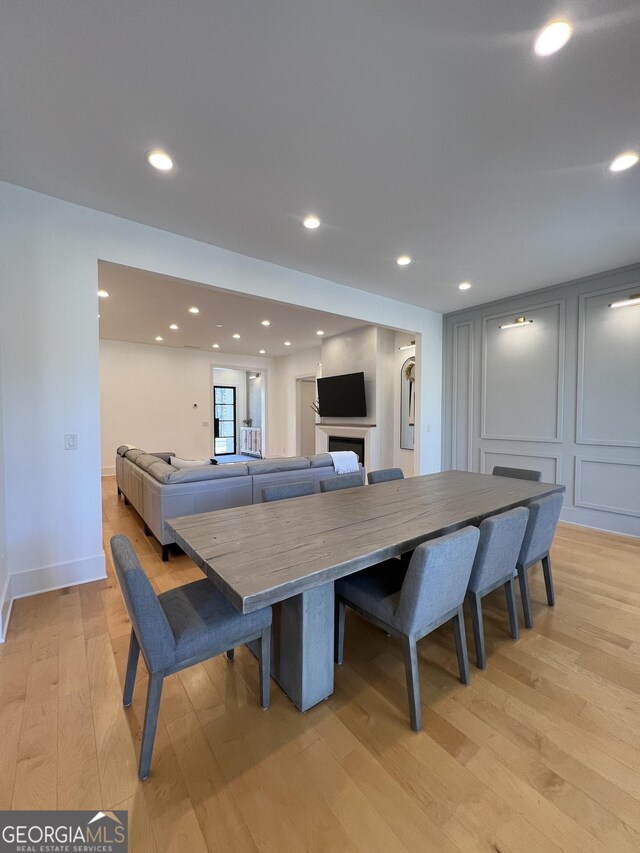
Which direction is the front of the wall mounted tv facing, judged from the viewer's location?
facing the viewer and to the left of the viewer

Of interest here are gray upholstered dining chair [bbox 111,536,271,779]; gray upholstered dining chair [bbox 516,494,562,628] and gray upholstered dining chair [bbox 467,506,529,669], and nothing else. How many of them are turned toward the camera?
0

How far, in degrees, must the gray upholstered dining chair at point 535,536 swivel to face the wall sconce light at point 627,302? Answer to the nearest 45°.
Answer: approximately 45° to its right

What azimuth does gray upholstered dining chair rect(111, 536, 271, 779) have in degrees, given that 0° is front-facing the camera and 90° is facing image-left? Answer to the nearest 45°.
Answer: approximately 225°

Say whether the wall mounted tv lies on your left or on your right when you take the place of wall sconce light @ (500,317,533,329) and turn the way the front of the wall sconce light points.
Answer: on your right

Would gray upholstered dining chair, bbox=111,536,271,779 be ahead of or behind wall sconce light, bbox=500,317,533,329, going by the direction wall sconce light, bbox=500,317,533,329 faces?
ahead

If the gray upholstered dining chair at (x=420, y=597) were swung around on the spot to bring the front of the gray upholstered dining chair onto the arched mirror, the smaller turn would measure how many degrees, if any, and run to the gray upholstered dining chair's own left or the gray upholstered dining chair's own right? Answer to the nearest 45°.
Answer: approximately 45° to the gray upholstered dining chair's own right

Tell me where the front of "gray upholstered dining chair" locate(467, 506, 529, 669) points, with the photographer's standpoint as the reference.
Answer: facing away from the viewer and to the left of the viewer

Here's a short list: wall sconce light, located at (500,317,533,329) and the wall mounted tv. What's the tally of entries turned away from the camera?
0

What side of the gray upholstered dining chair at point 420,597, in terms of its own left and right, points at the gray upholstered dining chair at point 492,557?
right

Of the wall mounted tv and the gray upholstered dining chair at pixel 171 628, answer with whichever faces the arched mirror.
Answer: the gray upholstered dining chair

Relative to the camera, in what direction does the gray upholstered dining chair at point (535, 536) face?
facing away from the viewer and to the left of the viewer

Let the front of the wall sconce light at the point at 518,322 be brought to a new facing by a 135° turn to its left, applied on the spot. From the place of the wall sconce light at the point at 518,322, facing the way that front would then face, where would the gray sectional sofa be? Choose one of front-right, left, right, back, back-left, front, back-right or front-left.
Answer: back-right

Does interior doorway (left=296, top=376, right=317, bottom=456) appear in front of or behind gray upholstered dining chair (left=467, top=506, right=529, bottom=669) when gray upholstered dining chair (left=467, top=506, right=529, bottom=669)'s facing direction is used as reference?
in front

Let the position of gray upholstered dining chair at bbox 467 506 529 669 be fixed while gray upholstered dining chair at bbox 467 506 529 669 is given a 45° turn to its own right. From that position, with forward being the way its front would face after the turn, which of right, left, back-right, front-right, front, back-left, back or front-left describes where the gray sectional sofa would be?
left

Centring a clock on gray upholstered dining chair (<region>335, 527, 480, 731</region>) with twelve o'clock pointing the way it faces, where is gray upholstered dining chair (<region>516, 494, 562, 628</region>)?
gray upholstered dining chair (<region>516, 494, 562, 628</region>) is roughly at 3 o'clock from gray upholstered dining chair (<region>335, 527, 480, 731</region>).

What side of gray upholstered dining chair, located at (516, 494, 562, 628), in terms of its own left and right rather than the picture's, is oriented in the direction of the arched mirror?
front

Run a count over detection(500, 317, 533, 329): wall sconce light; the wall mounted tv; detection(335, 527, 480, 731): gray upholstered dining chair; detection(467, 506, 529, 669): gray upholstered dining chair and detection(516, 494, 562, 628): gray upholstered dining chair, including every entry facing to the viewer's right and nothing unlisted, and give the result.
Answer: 0

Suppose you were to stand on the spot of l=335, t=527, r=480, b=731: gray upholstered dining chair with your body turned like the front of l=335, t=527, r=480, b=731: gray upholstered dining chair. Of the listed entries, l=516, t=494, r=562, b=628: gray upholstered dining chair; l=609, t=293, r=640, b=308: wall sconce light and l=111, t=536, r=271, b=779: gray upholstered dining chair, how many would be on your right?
2
